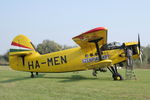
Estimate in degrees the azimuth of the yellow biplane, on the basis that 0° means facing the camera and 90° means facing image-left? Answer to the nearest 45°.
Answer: approximately 270°
